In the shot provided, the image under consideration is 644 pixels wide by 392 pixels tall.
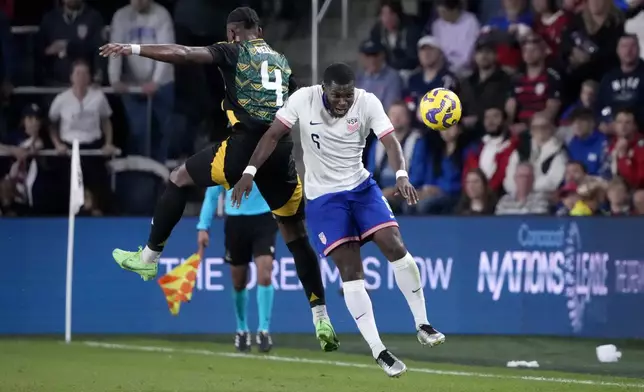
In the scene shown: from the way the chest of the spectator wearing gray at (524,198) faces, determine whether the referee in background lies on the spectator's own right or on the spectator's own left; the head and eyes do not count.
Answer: on the spectator's own right

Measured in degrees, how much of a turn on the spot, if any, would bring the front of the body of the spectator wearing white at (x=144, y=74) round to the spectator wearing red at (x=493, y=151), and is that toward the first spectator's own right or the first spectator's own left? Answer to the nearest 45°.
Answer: approximately 90° to the first spectator's own left

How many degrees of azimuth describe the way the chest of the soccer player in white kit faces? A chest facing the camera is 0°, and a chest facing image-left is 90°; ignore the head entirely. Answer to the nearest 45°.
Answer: approximately 0°

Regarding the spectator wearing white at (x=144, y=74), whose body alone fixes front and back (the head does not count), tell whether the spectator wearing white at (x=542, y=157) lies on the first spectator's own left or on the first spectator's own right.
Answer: on the first spectator's own left
